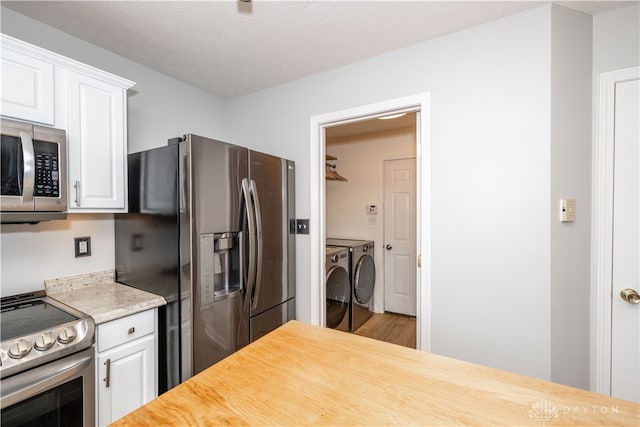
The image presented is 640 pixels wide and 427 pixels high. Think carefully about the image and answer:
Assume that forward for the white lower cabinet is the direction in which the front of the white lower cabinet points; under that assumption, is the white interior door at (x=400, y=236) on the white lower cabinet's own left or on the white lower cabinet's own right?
on the white lower cabinet's own left

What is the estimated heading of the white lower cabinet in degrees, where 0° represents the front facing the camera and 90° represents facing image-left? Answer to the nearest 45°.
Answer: approximately 315°

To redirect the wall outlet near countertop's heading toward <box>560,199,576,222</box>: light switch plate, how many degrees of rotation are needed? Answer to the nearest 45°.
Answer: approximately 45° to its left

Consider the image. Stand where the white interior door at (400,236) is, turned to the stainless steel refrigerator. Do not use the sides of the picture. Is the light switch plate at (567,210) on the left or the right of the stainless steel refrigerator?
left

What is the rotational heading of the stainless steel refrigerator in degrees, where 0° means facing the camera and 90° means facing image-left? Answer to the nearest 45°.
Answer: approximately 315°

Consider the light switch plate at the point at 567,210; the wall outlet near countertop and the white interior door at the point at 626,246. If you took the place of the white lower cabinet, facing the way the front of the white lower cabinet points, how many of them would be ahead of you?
2
